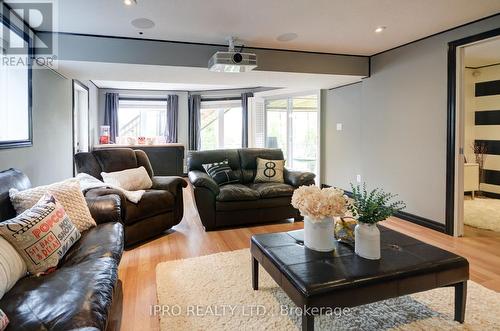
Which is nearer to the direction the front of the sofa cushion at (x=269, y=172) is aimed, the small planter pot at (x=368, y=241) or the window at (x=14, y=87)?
the small planter pot

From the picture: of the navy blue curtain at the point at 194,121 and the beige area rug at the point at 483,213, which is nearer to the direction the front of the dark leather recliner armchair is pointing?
the beige area rug

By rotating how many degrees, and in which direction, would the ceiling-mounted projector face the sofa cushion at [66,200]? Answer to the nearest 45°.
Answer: approximately 45° to its right

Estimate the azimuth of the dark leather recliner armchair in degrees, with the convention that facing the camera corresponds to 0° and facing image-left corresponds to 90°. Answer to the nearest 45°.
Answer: approximately 315°

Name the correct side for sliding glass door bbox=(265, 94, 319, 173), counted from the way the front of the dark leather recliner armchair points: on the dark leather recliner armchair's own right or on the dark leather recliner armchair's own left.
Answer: on the dark leather recliner armchair's own left

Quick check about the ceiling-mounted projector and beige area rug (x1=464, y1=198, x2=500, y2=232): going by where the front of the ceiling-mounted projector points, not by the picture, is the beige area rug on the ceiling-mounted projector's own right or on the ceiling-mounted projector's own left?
on the ceiling-mounted projector's own left

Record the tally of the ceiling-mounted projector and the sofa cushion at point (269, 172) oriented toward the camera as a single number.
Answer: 2

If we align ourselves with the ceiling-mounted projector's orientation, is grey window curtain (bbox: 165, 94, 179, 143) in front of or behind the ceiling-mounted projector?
behind
